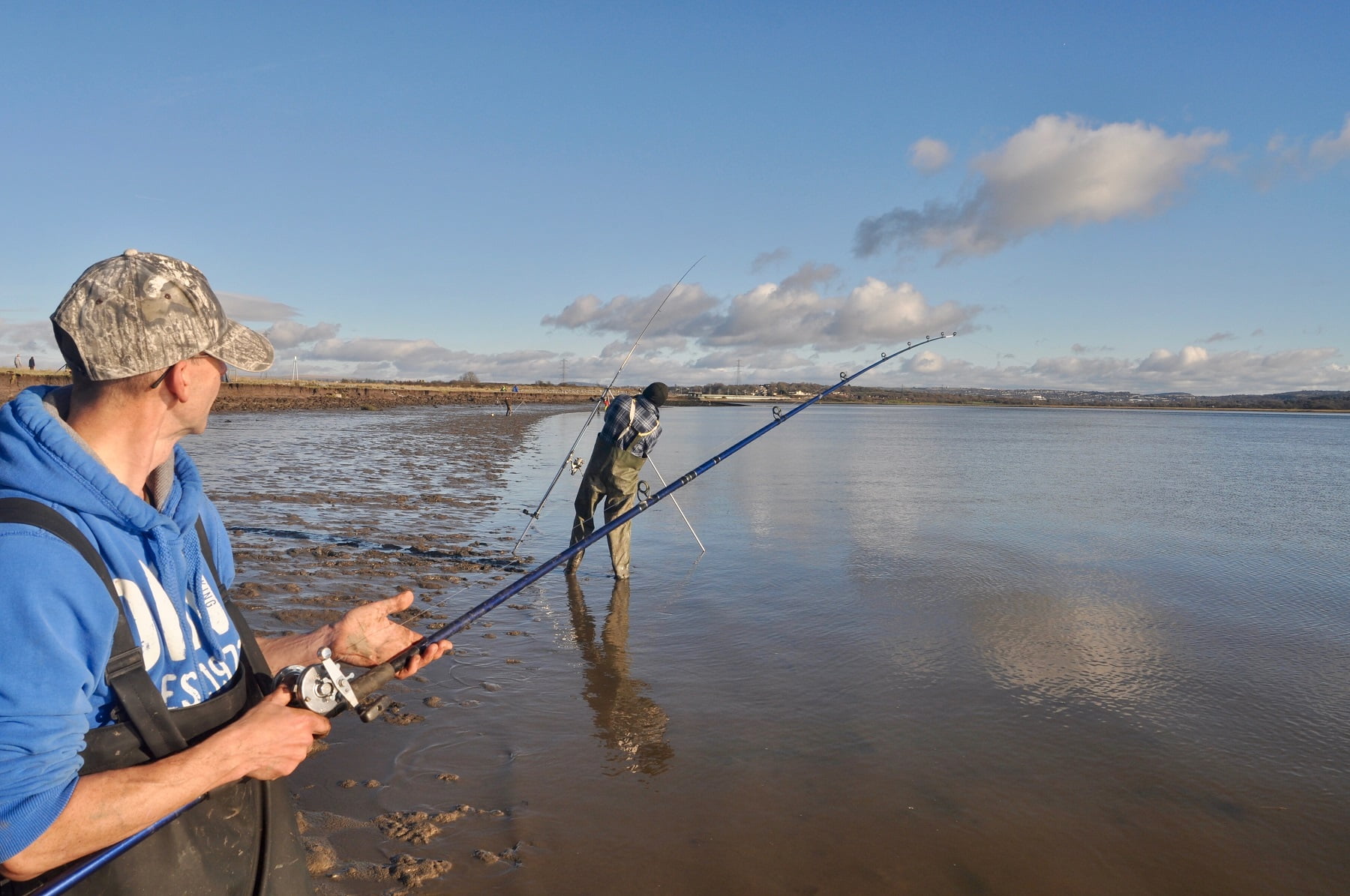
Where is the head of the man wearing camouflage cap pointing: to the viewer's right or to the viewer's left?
to the viewer's right

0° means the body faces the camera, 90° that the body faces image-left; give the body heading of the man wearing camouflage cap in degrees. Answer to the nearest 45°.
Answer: approximately 315°
